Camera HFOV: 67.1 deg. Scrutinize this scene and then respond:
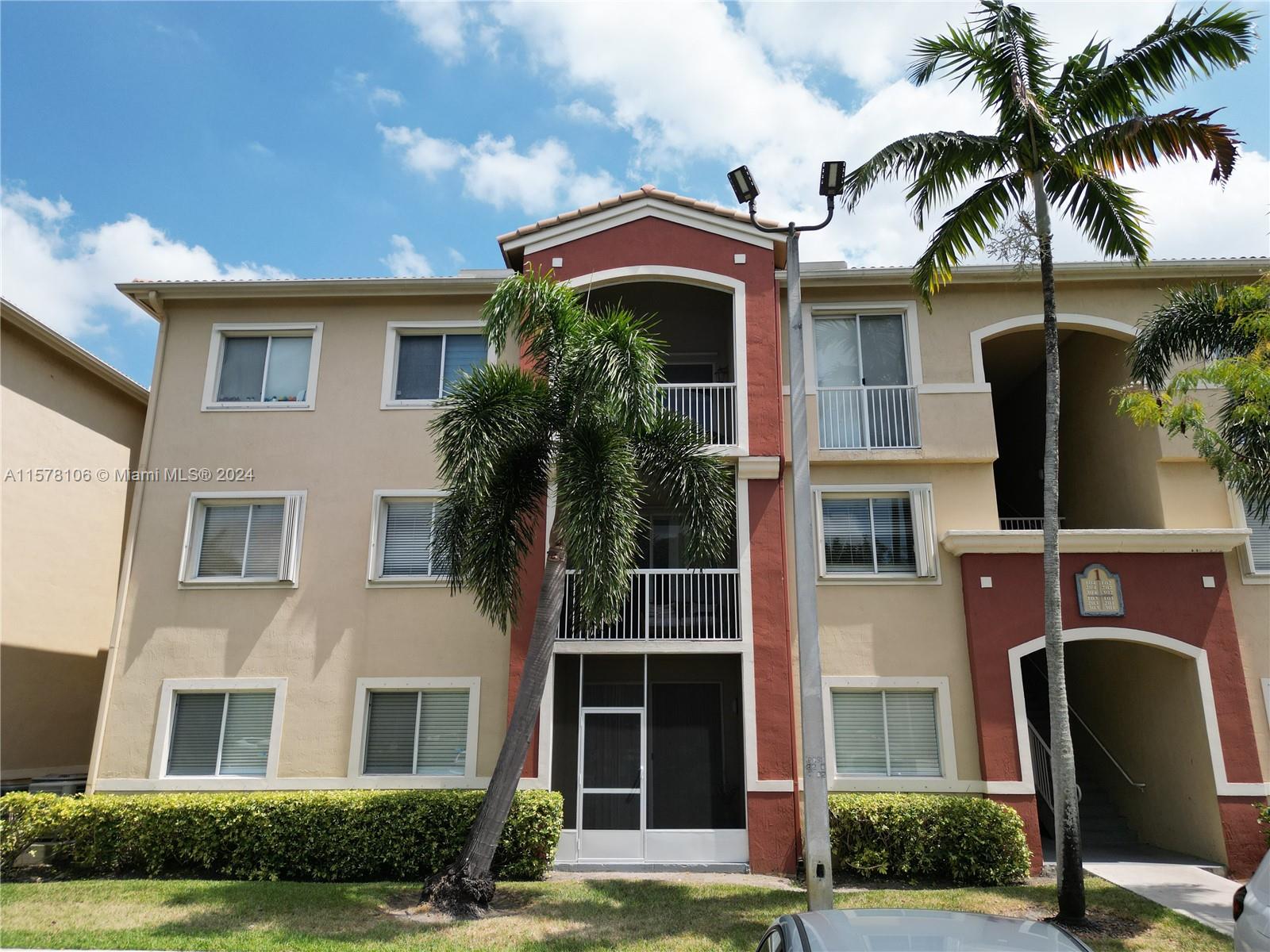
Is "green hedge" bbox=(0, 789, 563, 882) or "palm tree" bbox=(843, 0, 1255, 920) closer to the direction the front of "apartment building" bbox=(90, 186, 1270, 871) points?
the palm tree

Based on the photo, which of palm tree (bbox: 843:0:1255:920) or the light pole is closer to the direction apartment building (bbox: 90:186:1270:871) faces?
the light pole

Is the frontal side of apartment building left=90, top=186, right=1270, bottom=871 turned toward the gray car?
yes

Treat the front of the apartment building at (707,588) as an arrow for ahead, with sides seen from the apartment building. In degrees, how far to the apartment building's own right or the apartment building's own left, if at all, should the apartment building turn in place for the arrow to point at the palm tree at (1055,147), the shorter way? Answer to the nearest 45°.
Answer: approximately 45° to the apartment building's own left

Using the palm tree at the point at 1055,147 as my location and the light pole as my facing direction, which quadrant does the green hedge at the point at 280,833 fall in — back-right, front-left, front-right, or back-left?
front-right

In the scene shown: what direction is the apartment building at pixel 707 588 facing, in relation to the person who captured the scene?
facing the viewer

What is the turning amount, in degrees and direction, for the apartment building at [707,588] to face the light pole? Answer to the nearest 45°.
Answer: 0° — it already faces it

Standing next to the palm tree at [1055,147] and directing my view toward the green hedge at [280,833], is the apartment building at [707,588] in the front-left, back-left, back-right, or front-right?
front-right

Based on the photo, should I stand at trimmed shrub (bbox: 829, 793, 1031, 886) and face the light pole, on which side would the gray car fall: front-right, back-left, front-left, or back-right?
front-left

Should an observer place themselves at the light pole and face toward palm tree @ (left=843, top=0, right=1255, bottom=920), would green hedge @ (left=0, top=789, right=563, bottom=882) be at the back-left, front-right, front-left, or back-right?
back-left
